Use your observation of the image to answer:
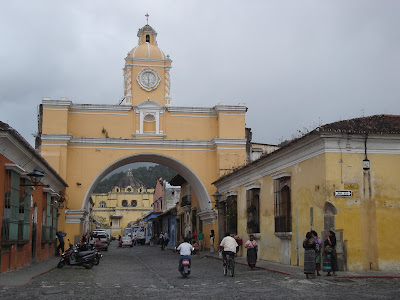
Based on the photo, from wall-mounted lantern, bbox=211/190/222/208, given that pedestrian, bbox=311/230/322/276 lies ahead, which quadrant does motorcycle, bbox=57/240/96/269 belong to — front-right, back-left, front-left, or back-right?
front-right

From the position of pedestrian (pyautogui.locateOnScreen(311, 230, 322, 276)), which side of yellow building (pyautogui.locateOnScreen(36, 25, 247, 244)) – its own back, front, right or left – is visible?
front

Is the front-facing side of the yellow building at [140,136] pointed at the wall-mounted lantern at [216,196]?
no

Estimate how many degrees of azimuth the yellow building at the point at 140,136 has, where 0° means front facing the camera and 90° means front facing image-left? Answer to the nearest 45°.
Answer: approximately 0°

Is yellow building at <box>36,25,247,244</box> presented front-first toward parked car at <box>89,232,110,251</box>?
no

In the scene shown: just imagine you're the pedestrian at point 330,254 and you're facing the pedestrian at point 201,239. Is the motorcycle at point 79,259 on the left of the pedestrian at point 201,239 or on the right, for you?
left

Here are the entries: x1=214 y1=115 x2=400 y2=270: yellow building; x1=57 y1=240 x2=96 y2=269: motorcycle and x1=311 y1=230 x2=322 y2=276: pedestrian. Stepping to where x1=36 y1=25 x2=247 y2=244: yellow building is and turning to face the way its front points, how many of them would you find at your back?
0

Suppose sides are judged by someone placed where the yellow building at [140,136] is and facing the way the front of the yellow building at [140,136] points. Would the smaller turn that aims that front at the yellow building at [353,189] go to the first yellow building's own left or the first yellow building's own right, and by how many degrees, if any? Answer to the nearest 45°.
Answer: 0° — it already faces it
